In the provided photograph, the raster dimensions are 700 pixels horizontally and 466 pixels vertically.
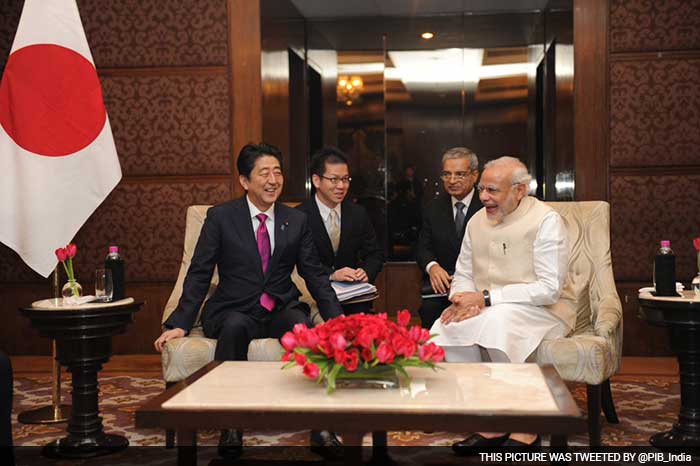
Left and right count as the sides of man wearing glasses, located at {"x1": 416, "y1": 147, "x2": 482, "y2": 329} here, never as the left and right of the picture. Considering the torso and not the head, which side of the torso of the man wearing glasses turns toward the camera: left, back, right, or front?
front

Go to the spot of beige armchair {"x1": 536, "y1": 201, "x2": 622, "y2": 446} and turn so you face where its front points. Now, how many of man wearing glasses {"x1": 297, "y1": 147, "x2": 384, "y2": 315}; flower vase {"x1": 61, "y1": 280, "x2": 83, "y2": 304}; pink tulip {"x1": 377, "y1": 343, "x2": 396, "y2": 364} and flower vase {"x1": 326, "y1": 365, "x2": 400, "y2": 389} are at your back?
0

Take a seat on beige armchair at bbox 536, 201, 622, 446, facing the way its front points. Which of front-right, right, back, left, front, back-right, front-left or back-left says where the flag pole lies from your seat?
front-right

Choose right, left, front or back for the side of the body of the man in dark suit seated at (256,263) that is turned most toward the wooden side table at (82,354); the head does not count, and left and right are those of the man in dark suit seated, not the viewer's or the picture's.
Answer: right

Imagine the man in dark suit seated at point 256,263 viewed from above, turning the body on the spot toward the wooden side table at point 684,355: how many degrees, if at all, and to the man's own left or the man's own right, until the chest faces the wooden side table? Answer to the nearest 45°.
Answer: approximately 90° to the man's own left

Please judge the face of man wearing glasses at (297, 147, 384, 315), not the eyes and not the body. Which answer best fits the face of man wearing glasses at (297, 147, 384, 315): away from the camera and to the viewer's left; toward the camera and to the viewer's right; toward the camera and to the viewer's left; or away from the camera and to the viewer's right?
toward the camera and to the viewer's right

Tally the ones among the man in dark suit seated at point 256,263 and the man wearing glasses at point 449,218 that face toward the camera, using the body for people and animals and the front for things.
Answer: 2

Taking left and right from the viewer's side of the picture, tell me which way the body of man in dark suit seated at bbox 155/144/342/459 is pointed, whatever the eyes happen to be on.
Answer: facing the viewer

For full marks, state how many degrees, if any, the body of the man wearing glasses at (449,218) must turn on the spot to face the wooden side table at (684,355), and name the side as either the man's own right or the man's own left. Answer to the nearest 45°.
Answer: approximately 45° to the man's own left

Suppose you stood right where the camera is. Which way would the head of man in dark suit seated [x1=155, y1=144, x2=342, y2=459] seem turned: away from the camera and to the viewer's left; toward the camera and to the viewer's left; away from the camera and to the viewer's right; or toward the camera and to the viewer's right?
toward the camera and to the viewer's right

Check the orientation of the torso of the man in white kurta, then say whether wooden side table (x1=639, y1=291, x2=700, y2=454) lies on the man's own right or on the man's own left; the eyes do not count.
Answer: on the man's own left

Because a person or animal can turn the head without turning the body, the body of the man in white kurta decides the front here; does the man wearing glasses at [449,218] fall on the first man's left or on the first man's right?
on the first man's right

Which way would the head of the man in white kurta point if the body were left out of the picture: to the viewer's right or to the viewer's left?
to the viewer's left

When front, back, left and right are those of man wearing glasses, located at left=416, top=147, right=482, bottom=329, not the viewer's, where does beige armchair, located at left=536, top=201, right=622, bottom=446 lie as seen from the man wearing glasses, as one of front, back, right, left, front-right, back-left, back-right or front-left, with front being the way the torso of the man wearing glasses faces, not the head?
front-left

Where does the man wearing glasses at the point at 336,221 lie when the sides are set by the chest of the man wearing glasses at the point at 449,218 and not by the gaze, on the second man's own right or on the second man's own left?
on the second man's own right

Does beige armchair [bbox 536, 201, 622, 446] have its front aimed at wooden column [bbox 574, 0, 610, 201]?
no

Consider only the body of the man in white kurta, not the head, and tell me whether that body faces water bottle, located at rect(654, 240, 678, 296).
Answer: no

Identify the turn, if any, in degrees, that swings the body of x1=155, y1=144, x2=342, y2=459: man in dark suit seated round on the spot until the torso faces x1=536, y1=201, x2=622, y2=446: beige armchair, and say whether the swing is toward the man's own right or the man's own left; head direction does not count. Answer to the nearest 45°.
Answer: approximately 90° to the man's own left

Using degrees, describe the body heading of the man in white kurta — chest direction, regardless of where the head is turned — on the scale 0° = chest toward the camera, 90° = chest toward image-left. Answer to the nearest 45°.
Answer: approximately 45°

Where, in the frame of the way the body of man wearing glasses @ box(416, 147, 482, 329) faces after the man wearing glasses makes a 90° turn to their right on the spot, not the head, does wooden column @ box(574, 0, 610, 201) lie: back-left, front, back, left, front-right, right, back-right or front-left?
back-right

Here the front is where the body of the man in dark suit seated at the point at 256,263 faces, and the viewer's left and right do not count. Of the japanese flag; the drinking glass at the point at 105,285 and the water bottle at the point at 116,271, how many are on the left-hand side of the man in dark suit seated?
0
